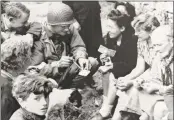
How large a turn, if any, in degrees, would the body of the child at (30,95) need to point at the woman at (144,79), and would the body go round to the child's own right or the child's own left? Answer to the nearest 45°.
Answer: approximately 45° to the child's own left

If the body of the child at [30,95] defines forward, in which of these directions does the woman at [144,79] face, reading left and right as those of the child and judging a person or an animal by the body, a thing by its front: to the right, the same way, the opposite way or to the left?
to the right

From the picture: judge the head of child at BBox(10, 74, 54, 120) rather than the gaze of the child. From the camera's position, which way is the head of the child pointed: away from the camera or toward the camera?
toward the camera

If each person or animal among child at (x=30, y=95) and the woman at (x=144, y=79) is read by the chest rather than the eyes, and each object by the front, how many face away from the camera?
0

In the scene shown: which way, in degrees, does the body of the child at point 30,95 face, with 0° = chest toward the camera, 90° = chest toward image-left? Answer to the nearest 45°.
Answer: approximately 315°

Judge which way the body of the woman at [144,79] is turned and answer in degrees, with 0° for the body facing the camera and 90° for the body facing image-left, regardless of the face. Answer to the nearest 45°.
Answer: approximately 45°
